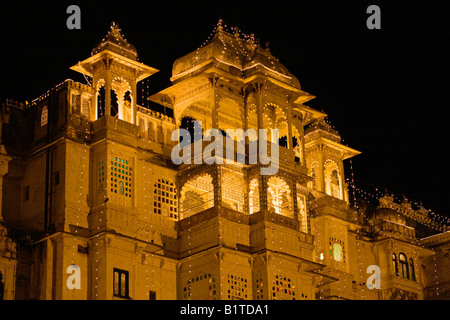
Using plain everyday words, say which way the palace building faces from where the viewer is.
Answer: facing the viewer and to the right of the viewer
